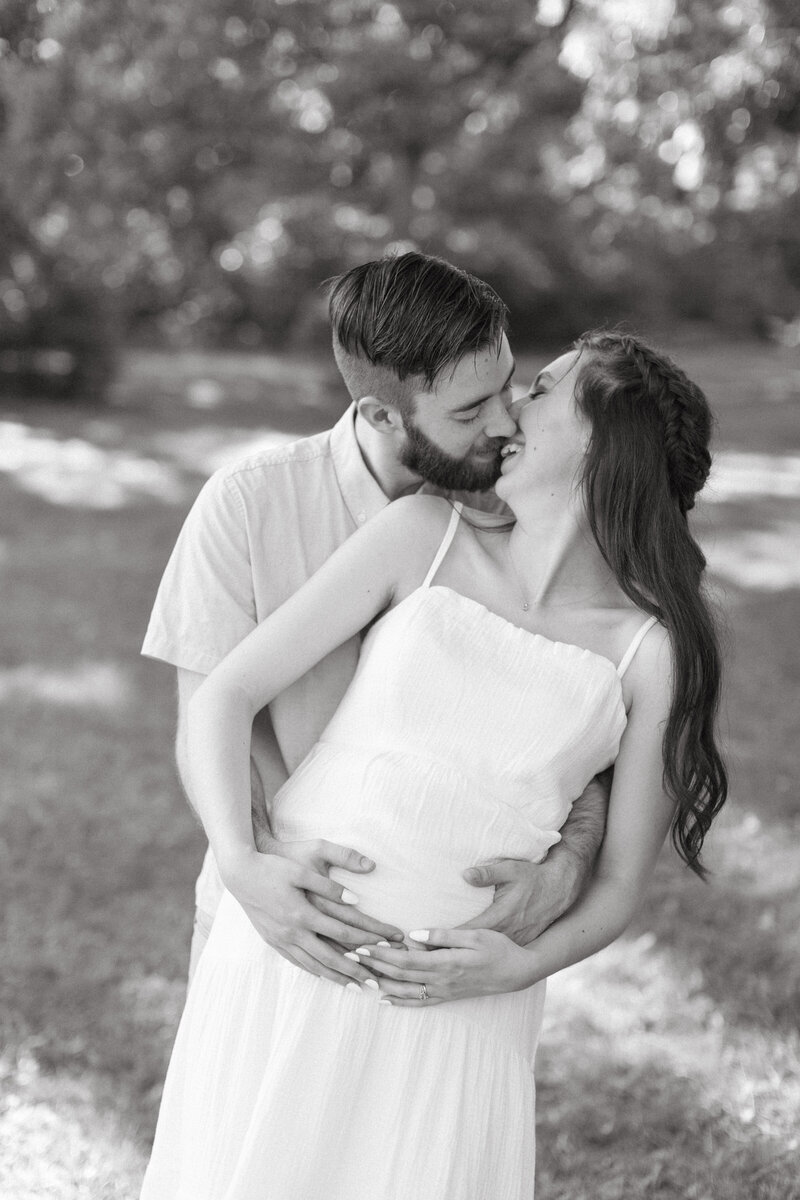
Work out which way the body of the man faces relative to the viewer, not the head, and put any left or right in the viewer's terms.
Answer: facing the viewer and to the right of the viewer

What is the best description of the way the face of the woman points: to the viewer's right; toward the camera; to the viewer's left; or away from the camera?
to the viewer's left

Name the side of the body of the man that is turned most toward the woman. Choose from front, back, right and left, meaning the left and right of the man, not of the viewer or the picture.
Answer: front

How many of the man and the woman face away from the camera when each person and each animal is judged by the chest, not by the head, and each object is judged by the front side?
0

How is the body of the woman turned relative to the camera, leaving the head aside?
toward the camera

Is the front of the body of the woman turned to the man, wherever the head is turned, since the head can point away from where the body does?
no
